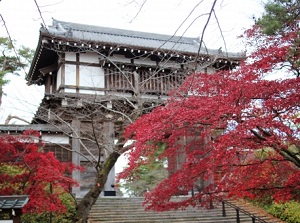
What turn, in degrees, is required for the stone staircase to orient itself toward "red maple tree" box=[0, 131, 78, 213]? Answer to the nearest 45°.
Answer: approximately 45° to its right

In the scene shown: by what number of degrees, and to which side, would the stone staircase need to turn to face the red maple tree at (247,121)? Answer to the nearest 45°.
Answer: approximately 45° to its left

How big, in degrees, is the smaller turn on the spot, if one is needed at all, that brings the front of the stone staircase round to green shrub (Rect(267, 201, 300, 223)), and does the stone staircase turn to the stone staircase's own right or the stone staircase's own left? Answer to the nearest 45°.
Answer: approximately 90° to the stone staircase's own left

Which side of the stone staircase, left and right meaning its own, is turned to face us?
front

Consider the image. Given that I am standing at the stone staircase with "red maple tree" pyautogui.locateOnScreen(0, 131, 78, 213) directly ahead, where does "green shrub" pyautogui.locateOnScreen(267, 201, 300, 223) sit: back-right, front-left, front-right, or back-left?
back-left
